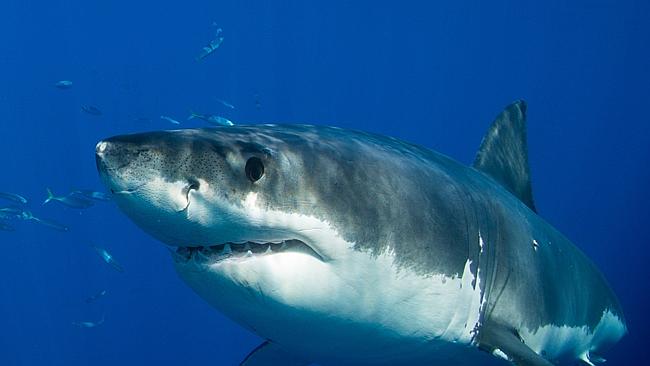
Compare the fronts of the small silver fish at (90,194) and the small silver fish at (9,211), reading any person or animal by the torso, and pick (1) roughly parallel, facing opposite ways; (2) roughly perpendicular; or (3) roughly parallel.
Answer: roughly parallel

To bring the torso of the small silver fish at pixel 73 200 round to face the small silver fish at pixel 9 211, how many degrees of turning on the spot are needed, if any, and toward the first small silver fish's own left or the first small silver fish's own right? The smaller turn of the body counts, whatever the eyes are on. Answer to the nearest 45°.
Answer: approximately 135° to the first small silver fish's own left

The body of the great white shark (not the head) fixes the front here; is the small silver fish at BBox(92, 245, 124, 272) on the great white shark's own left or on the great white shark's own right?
on the great white shark's own right

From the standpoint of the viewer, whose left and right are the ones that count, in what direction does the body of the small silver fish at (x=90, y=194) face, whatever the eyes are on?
facing to the right of the viewer

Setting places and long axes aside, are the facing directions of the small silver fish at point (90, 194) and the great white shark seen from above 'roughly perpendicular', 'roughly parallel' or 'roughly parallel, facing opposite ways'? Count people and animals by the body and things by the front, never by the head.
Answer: roughly parallel, facing opposite ways

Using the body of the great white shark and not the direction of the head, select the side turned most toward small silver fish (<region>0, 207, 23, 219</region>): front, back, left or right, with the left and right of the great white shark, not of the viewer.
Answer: right

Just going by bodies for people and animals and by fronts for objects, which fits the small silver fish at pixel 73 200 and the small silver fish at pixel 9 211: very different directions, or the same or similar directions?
same or similar directions

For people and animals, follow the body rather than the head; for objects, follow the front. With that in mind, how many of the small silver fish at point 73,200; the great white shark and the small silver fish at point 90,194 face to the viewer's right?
2

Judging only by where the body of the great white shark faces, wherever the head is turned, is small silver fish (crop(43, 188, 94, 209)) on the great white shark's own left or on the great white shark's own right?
on the great white shark's own right

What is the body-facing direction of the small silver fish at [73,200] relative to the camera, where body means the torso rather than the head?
to the viewer's right

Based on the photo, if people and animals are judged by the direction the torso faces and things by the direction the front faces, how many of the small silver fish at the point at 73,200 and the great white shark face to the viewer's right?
1
